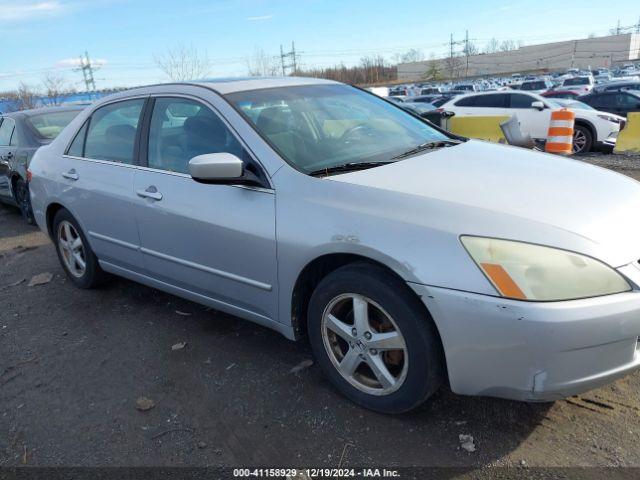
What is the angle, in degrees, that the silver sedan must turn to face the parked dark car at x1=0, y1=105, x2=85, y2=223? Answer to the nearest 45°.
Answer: approximately 180°

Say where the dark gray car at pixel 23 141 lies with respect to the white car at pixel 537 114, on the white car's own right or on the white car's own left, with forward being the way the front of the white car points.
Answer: on the white car's own right

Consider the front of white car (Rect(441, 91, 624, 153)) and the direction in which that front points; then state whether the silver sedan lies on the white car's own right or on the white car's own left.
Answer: on the white car's own right

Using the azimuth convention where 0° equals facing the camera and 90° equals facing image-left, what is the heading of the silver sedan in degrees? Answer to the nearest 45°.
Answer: approximately 315°

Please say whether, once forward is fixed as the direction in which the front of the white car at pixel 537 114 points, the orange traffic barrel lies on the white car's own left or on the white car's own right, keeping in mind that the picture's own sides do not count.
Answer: on the white car's own right

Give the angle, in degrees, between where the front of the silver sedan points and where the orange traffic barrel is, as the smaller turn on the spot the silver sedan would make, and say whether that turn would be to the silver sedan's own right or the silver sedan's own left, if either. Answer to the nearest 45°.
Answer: approximately 90° to the silver sedan's own left

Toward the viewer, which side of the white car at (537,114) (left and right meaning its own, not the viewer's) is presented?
right

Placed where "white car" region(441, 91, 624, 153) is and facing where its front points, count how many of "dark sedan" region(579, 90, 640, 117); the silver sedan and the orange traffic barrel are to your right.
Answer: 2

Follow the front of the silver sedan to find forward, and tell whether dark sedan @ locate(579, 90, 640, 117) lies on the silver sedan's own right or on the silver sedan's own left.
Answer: on the silver sedan's own left

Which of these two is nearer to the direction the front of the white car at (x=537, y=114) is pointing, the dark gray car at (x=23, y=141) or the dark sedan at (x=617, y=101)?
the dark sedan
